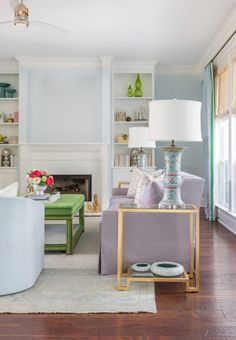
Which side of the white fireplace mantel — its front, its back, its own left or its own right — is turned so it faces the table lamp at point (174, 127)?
front

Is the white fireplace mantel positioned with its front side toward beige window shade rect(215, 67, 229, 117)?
no

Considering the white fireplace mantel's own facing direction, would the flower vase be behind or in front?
in front

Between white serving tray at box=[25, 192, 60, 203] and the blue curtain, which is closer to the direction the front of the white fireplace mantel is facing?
the white serving tray

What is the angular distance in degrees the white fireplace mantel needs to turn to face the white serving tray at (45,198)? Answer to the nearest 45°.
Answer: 0° — it already faces it

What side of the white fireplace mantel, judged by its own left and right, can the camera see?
front

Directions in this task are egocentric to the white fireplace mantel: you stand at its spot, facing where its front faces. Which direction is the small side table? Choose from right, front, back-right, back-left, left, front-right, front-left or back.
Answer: front

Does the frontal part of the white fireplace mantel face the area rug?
yes

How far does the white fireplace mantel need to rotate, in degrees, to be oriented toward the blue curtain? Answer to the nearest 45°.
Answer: approximately 45° to its left

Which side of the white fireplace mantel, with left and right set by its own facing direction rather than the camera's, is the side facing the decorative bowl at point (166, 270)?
front

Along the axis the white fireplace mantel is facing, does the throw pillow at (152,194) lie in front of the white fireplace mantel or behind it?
in front

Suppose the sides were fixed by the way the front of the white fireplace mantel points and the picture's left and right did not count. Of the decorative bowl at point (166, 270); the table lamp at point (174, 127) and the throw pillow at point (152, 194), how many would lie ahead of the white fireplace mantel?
3
